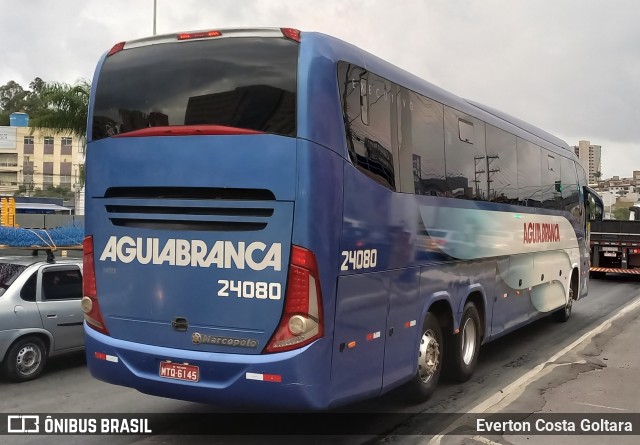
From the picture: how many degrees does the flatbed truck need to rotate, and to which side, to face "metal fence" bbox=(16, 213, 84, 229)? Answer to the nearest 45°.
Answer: approximately 90° to its left

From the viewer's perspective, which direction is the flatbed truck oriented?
away from the camera

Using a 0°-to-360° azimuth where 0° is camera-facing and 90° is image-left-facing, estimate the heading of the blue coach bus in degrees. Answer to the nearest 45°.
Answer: approximately 225°

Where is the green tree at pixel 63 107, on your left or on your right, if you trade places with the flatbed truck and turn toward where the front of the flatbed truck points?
on your left

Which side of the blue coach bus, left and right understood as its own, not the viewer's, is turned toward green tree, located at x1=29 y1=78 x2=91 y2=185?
left
